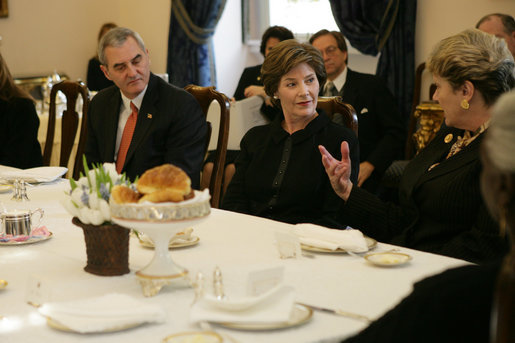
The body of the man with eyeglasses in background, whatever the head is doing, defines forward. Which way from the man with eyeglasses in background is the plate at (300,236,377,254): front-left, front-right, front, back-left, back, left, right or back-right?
front-left

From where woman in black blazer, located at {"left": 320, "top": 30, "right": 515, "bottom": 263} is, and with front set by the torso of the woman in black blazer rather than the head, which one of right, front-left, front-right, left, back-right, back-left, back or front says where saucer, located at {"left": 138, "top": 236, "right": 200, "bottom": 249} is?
front

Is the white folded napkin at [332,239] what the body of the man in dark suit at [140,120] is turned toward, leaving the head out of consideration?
no

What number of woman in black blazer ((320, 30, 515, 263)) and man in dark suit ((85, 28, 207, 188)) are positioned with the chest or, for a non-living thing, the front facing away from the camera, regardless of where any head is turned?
0

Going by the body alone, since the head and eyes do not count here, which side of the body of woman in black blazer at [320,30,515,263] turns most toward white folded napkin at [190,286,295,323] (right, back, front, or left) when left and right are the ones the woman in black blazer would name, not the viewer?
front

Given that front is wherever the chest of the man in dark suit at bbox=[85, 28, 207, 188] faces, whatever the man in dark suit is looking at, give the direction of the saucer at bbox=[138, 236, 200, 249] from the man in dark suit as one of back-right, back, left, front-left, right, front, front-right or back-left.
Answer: front-left

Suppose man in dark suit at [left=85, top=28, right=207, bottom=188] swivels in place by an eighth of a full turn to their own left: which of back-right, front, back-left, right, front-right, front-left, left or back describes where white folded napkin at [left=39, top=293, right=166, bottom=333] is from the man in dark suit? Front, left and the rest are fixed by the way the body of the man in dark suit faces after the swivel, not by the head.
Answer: front

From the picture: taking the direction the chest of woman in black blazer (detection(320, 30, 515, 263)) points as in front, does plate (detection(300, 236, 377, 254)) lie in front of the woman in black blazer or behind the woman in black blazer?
in front

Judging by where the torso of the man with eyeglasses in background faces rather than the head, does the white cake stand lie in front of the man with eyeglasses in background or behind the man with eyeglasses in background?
in front

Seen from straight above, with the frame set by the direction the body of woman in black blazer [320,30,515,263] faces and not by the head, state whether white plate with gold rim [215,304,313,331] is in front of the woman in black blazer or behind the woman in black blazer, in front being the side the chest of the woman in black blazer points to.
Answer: in front

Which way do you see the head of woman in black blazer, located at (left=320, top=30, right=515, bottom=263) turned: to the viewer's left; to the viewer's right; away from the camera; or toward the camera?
to the viewer's left

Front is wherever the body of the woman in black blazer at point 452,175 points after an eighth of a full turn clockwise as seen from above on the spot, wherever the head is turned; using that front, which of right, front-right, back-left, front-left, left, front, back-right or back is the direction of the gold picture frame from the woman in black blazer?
front-right

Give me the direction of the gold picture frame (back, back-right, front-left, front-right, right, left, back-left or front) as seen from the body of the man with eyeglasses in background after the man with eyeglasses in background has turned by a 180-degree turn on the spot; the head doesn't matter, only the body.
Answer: left

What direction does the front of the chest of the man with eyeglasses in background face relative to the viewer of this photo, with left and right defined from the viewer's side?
facing the viewer and to the left of the viewer

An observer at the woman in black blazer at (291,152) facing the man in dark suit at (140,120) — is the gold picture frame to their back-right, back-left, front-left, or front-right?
front-right

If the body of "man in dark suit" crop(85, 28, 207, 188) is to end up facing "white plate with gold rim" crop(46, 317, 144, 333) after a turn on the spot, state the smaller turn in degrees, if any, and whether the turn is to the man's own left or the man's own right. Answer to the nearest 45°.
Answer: approximately 45° to the man's own left

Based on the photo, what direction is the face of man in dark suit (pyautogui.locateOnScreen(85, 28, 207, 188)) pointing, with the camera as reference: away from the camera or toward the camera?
toward the camera

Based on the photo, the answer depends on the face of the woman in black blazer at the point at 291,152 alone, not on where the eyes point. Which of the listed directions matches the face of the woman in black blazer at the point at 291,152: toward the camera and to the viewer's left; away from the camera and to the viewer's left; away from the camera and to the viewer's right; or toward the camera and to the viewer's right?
toward the camera and to the viewer's right

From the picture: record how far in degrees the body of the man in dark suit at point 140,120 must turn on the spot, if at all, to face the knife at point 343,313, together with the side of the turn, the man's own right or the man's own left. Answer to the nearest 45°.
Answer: approximately 45° to the man's own left

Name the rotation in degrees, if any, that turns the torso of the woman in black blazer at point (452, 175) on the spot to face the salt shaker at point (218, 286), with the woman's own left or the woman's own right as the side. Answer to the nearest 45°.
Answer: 0° — they already face it
